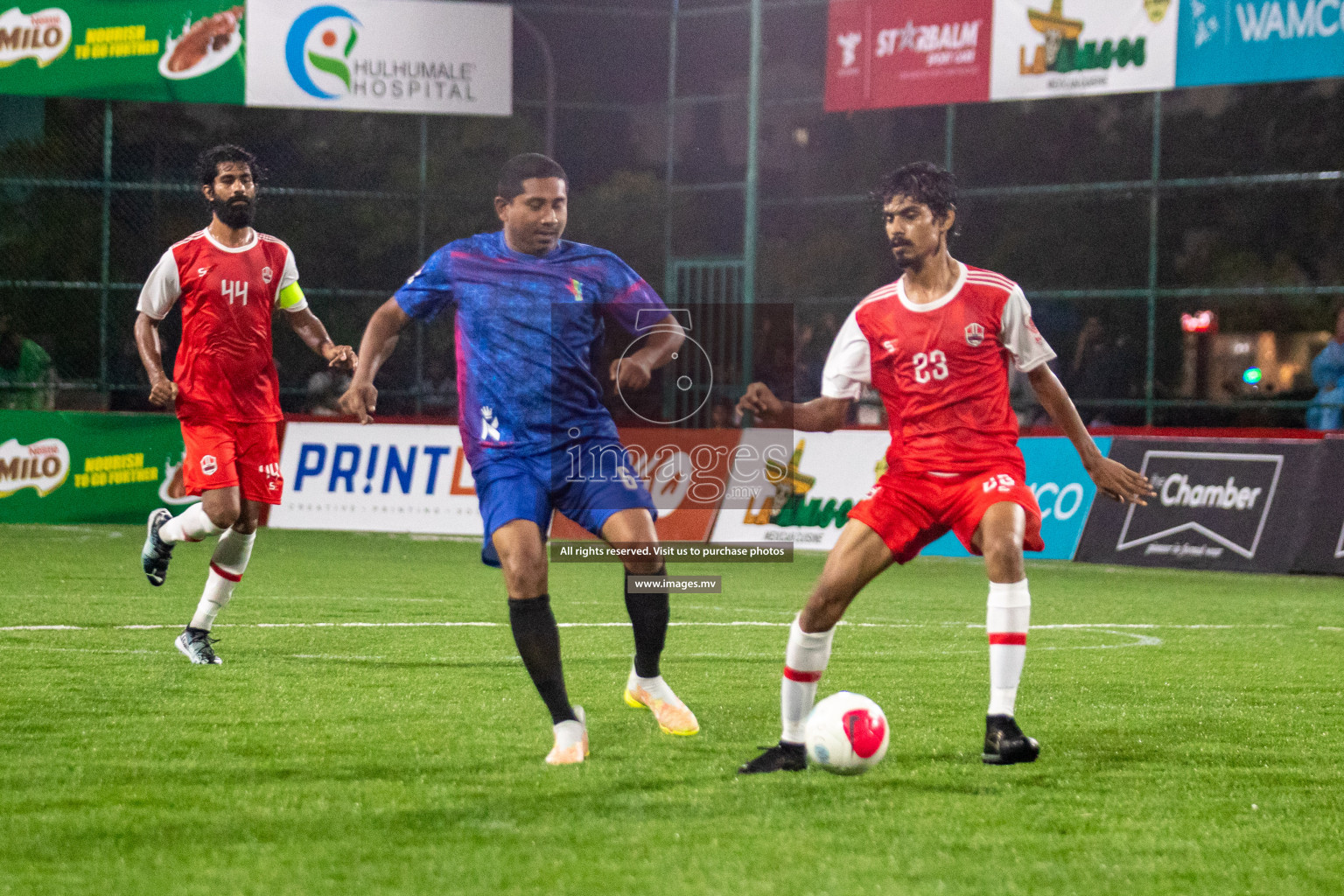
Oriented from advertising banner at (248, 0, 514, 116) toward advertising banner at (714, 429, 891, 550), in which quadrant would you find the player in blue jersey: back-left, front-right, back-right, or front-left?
front-right

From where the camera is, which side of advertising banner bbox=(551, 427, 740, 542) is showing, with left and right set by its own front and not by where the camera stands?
front

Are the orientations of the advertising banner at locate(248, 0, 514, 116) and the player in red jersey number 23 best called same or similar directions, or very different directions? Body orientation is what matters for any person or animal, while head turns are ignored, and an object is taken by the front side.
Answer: same or similar directions

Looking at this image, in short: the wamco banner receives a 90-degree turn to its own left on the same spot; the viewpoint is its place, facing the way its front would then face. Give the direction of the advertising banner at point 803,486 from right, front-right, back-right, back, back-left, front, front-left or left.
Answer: back-right

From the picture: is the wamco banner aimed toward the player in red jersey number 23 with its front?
yes

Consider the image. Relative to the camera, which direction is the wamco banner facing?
toward the camera

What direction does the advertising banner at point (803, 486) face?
toward the camera

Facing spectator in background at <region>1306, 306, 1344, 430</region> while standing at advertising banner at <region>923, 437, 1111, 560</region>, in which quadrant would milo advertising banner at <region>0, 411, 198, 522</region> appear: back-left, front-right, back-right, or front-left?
back-left

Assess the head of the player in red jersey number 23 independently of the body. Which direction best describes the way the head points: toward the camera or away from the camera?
toward the camera

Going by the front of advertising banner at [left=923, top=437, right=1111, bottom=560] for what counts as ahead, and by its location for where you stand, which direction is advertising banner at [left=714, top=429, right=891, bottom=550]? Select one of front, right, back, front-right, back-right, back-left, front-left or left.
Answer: right

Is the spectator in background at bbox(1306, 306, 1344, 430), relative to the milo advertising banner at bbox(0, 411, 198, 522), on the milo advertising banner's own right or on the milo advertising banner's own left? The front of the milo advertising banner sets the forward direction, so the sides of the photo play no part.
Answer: on the milo advertising banner's own left

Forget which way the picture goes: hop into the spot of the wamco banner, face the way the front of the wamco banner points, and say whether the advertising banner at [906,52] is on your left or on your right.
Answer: on your right

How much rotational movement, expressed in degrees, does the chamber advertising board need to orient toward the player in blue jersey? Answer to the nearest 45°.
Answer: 0° — it already faces them

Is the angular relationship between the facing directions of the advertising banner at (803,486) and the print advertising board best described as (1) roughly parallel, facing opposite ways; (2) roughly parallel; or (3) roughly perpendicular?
roughly parallel
